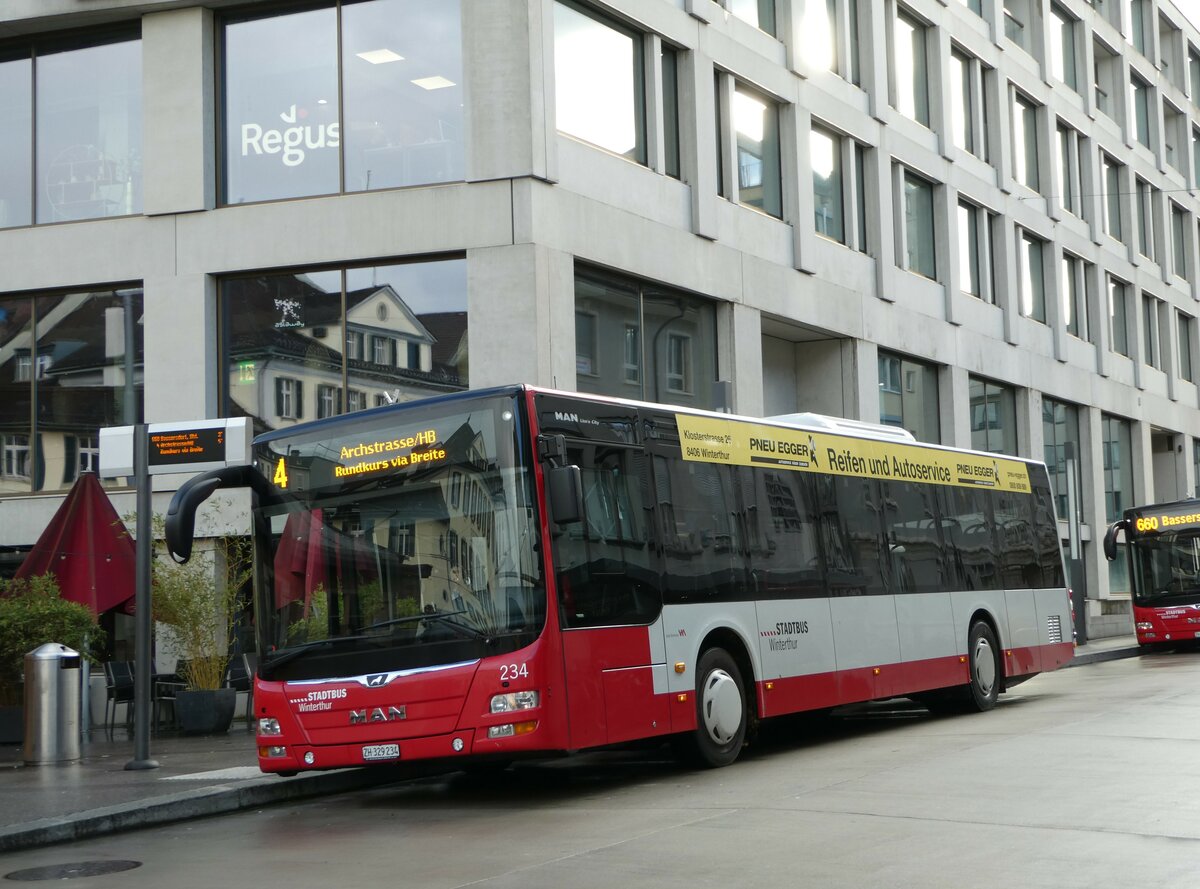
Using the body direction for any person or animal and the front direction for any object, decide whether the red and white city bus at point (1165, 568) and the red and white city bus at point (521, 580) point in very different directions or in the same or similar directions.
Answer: same or similar directions

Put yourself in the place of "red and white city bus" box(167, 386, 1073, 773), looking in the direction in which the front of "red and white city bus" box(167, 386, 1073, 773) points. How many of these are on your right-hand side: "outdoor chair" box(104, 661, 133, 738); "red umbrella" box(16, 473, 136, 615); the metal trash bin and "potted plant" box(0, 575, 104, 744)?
4

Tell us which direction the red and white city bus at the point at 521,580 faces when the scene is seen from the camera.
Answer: facing the viewer and to the left of the viewer

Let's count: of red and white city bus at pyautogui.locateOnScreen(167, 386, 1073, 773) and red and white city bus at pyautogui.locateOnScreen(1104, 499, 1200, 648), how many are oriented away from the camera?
0

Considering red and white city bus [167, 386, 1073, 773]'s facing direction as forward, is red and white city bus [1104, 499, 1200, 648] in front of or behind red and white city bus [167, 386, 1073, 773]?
behind

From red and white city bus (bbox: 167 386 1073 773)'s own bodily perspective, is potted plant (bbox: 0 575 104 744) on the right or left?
on its right

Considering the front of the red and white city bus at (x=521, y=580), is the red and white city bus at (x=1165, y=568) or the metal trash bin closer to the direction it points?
the metal trash bin

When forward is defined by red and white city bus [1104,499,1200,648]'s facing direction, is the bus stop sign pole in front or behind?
in front

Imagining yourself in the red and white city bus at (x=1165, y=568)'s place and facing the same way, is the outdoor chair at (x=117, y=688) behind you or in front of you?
in front

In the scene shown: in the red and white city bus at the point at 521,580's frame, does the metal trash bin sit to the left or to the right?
on its right

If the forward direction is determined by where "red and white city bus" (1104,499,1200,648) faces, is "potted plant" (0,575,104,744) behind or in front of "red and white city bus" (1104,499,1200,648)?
in front

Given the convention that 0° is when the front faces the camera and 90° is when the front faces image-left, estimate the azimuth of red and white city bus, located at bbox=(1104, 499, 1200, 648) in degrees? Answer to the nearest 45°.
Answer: approximately 0°

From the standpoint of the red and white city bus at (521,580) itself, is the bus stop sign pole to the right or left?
on its right
